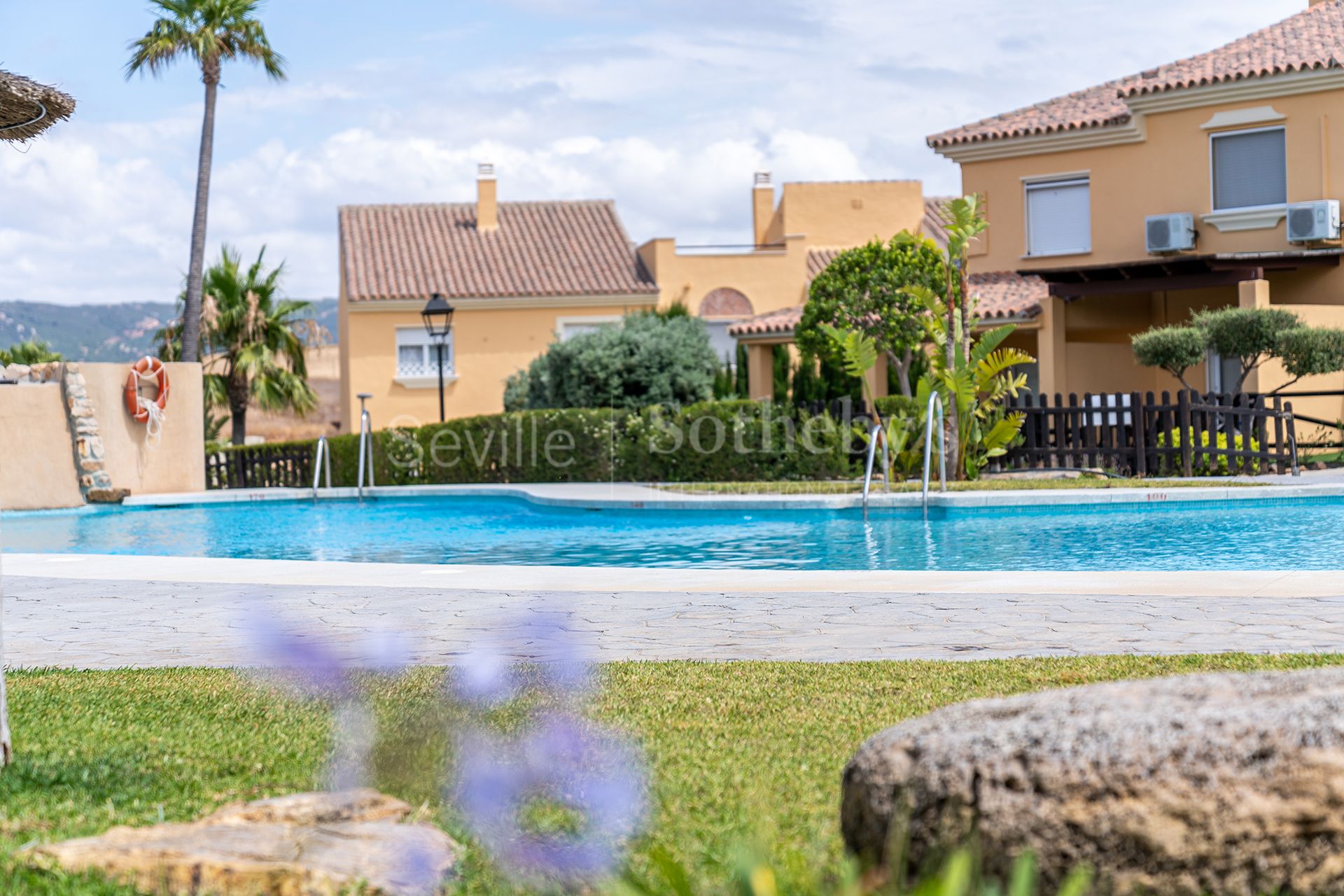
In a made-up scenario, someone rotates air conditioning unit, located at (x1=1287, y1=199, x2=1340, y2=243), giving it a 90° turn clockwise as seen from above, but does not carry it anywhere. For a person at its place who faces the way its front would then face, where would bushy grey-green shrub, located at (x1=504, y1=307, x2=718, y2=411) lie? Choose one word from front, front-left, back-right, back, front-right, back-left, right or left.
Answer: front-left

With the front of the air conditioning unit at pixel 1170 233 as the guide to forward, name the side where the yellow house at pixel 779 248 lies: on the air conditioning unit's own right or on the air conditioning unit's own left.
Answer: on the air conditioning unit's own right

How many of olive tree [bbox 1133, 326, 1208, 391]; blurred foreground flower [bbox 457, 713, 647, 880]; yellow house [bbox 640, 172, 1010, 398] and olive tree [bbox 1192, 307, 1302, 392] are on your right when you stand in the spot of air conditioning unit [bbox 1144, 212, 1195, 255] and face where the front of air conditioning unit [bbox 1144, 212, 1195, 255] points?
1

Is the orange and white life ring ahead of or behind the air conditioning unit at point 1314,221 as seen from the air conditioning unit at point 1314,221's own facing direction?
ahead

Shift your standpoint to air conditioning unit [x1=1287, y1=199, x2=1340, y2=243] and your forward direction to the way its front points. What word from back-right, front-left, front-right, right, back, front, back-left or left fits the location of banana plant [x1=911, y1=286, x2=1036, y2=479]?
front

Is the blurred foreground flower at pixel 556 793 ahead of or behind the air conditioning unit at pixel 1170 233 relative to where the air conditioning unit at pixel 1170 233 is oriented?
ahead

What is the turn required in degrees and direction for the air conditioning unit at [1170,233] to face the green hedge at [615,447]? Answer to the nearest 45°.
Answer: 0° — it already faces it

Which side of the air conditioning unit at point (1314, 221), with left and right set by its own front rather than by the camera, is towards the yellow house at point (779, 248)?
right

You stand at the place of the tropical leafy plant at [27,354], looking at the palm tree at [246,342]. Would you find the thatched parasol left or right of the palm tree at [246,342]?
right

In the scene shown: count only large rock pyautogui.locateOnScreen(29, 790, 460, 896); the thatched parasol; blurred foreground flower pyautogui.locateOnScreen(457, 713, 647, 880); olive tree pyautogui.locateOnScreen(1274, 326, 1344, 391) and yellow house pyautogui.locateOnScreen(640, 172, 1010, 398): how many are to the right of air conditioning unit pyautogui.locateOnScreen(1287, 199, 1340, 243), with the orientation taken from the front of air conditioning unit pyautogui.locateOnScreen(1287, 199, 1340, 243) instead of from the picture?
1

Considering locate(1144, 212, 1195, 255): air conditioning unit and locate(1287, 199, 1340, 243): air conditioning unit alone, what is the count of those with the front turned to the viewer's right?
0

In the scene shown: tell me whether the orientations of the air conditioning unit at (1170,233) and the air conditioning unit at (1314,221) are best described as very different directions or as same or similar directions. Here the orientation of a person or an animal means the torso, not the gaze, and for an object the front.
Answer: same or similar directions

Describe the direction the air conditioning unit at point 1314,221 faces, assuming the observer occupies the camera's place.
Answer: facing the viewer and to the left of the viewer

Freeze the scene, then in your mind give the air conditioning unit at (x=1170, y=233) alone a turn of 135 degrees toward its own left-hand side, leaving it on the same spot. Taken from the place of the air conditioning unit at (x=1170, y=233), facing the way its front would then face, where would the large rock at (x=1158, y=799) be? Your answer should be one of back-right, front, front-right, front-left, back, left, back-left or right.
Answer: right

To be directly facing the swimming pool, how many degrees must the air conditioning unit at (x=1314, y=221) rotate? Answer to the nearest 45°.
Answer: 0° — it already faces it
